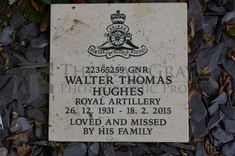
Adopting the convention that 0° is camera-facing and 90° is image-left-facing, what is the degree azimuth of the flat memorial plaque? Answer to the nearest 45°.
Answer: approximately 0°
